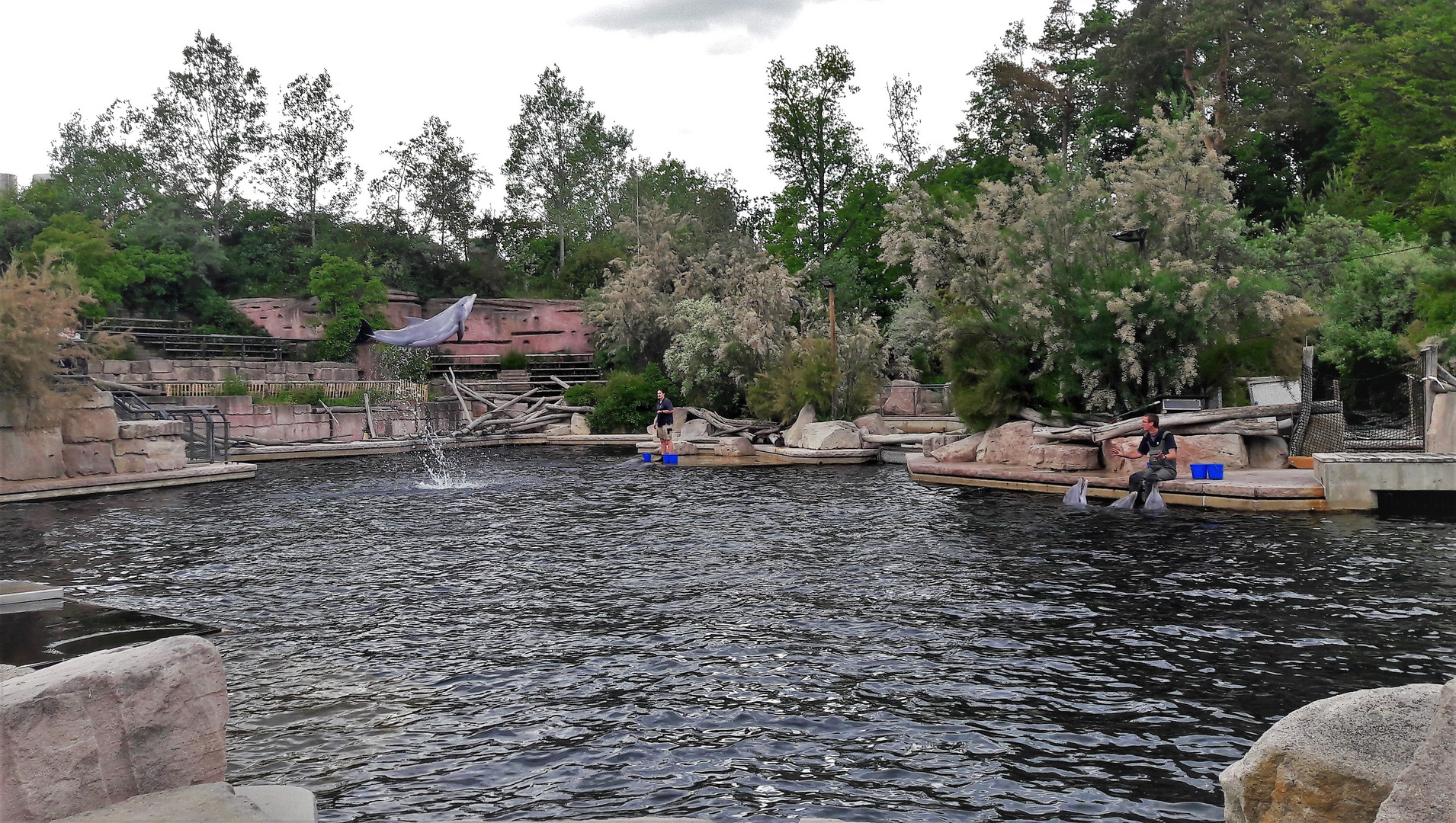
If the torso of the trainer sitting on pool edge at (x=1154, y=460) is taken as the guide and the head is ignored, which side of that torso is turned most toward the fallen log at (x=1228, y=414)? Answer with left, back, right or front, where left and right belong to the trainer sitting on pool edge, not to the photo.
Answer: back

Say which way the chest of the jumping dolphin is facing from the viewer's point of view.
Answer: to the viewer's right

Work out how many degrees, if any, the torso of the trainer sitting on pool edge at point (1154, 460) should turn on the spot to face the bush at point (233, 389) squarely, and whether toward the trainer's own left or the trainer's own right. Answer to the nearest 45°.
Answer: approximately 45° to the trainer's own right

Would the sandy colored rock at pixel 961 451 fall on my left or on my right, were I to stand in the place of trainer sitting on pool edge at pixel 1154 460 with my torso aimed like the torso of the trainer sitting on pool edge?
on my right

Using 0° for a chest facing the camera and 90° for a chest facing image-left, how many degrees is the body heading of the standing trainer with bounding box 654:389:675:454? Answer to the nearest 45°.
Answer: approximately 45°

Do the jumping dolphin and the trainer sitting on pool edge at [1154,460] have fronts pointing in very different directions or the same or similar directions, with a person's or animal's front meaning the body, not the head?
very different directions

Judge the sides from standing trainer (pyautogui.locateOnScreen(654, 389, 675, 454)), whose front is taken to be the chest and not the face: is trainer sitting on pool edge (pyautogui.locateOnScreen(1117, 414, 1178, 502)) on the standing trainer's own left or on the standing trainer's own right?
on the standing trainer's own left

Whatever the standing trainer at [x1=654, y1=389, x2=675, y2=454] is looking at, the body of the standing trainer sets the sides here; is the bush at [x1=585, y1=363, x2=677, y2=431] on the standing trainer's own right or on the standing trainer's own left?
on the standing trainer's own right
